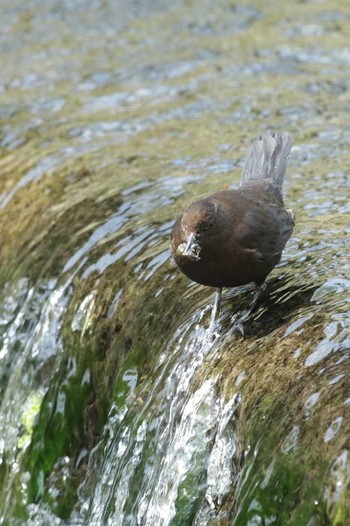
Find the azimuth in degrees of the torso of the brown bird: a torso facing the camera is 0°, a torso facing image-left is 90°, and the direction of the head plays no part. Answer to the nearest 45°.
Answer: approximately 45°
